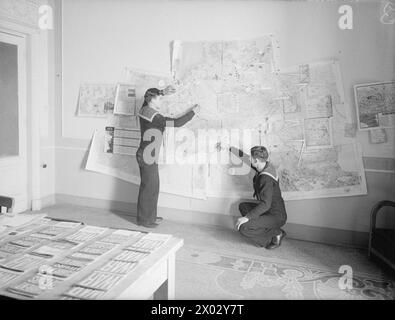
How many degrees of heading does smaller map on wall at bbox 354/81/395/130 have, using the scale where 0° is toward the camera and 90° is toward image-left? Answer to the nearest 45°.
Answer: approximately 0°

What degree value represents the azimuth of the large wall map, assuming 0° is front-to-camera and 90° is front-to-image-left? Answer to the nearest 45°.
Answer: approximately 0°

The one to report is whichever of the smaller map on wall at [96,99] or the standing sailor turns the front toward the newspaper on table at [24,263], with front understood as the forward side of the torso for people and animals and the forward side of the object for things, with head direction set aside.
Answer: the smaller map on wall

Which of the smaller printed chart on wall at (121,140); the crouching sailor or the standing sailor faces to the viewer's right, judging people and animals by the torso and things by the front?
the standing sailor

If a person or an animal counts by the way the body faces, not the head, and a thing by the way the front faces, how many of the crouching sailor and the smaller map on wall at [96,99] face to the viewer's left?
1

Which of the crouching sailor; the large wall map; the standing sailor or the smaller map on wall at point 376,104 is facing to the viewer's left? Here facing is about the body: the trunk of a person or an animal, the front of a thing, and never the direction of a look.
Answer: the crouching sailor

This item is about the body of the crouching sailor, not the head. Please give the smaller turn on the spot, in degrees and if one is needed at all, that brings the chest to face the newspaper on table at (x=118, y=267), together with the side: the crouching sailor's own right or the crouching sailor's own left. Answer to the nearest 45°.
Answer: approximately 90° to the crouching sailor's own left

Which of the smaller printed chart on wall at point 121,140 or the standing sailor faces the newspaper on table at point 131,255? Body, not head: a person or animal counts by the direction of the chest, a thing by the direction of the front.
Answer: the smaller printed chart on wall

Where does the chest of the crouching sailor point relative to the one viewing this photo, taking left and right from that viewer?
facing to the left of the viewer

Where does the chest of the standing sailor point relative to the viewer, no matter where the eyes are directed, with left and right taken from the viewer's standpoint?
facing to the right of the viewer

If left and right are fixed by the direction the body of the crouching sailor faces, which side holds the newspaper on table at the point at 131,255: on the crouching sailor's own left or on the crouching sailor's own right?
on the crouching sailor's own left

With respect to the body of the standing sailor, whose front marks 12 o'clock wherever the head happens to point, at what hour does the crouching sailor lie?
The crouching sailor is roughly at 1 o'clock from the standing sailor.

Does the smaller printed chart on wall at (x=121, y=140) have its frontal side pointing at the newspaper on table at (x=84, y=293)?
yes
